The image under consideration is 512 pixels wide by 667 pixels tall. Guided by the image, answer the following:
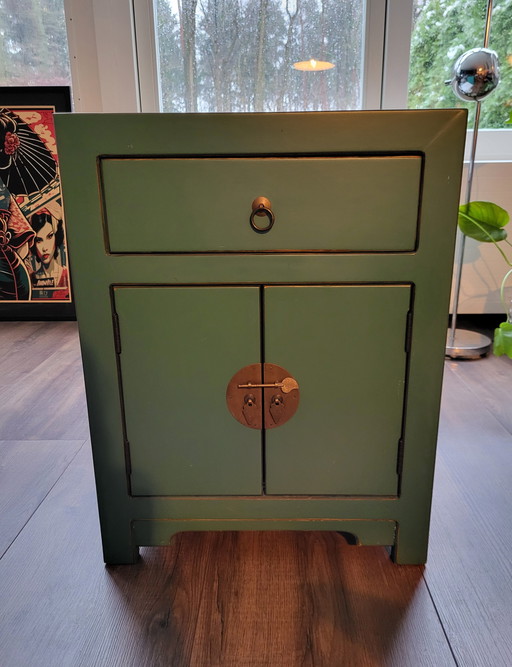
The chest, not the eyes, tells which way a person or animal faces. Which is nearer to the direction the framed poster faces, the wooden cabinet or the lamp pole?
the wooden cabinet

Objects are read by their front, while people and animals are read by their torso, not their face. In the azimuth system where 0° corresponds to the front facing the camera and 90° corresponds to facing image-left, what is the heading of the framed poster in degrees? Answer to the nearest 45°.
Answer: approximately 0°

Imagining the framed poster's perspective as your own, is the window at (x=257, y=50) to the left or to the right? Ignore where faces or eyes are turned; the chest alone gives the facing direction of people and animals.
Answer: on its left

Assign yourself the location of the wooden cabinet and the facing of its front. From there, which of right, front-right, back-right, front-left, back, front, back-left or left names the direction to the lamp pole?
back-left

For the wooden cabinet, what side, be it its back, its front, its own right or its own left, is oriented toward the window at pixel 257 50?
back

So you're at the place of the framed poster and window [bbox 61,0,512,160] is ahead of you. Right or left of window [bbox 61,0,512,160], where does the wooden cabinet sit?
right

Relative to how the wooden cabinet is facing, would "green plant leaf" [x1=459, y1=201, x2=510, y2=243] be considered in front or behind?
behind

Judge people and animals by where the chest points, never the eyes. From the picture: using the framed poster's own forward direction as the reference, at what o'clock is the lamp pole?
The lamp pole is roughly at 10 o'clock from the framed poster.

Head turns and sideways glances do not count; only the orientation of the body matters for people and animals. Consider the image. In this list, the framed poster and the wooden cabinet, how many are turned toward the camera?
2
